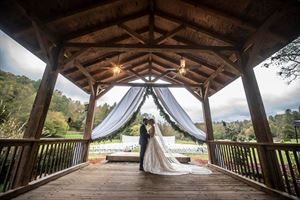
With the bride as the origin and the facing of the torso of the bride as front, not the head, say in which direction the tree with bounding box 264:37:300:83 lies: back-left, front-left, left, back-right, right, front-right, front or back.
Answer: back

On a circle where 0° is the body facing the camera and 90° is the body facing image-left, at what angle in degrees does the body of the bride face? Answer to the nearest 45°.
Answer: approximately 90°
